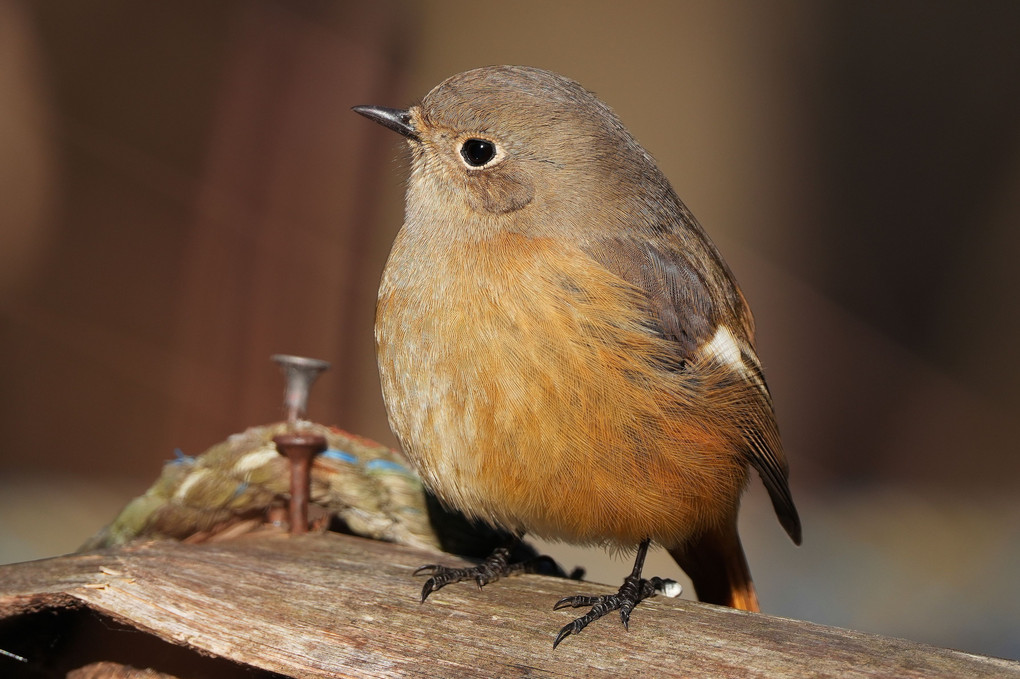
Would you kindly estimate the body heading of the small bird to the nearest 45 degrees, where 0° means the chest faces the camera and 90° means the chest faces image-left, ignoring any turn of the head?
approximately 45°
